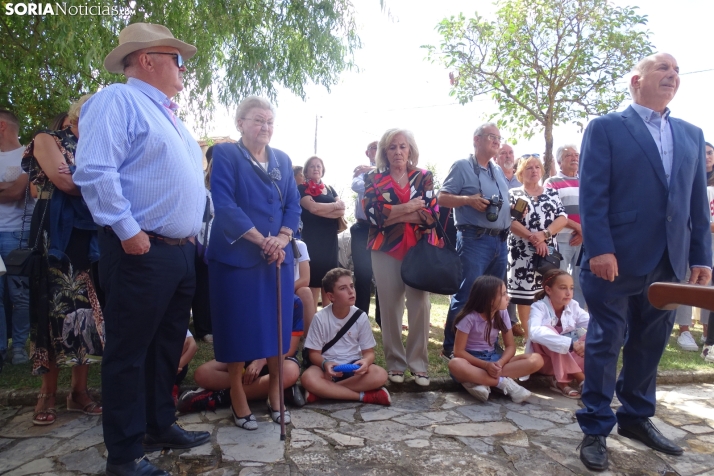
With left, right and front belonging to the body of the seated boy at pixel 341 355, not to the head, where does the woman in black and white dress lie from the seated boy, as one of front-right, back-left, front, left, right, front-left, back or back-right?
back-left

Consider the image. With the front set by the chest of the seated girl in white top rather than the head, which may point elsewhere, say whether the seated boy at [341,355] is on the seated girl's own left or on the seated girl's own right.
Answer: on the seated girl's own right

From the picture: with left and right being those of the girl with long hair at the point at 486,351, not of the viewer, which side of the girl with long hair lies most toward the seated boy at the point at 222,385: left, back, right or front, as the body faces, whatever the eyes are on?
right

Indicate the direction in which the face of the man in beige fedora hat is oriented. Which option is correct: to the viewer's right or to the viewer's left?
to the viewer's right

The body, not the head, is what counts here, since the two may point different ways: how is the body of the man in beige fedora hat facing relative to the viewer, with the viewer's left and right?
facing to the right of the viewer

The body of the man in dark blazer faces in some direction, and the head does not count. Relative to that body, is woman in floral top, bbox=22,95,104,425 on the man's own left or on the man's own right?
on the man's own right
